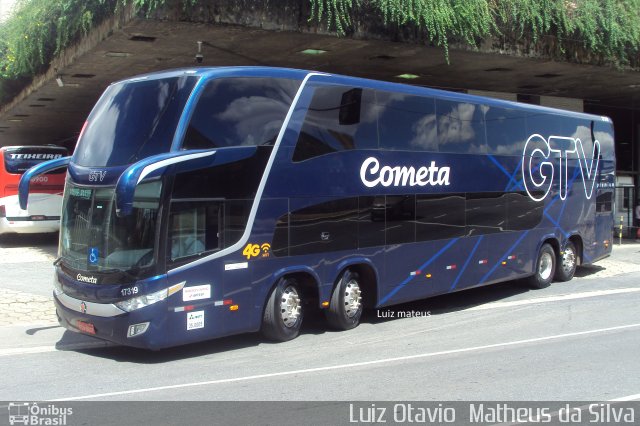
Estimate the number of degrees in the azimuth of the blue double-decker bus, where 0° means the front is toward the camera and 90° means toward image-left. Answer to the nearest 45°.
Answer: approximately 45°
